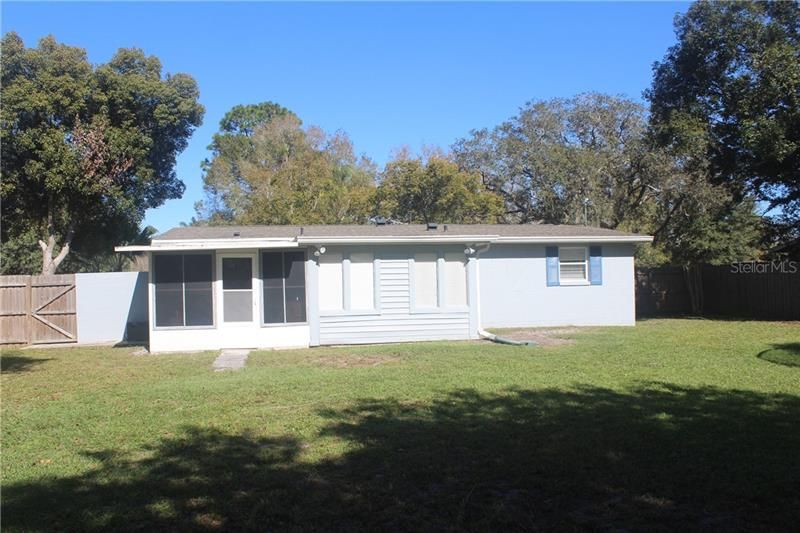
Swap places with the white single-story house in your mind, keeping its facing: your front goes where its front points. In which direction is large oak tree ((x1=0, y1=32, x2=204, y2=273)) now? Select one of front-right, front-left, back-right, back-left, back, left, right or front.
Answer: back-right

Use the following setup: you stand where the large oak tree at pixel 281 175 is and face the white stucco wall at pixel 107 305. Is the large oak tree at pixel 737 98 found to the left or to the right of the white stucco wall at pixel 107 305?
left

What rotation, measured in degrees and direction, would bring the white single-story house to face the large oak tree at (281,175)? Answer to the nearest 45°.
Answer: approximately 180°

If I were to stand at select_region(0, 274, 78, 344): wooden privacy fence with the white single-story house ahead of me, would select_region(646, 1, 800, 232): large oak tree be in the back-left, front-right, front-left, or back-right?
front-left

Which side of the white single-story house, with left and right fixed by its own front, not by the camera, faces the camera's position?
front

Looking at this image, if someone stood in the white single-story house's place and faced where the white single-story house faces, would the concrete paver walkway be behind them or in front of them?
in front

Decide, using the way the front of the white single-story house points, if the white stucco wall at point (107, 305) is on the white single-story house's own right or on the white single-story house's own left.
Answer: on the white single-story house's own right

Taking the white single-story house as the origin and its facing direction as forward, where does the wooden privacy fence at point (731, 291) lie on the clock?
The wooden privacy fence is roughly at 8 o'clock from the white single-story house.

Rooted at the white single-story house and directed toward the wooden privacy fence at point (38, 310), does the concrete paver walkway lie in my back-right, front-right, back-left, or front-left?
front-left

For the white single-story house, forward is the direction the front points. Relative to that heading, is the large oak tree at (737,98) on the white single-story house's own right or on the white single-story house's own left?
on the white single-story house's own left
